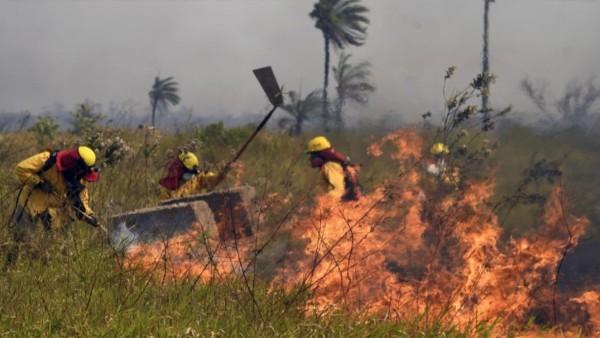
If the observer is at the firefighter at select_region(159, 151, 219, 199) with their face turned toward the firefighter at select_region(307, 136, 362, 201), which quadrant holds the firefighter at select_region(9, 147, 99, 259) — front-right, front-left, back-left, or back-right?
back-right

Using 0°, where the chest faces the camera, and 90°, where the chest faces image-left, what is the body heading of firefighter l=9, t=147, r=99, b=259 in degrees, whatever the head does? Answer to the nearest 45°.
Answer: approximately 315°

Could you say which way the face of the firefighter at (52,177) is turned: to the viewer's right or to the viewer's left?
to the viewer's right

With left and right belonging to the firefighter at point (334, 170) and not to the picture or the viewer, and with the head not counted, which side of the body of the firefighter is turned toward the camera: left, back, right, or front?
left

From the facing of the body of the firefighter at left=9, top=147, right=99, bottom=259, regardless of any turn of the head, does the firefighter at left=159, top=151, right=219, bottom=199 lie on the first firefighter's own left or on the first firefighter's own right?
on the first firefighter's own left

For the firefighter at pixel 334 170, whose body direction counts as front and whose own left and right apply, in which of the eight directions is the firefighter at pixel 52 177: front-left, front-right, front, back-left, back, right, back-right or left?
front-left

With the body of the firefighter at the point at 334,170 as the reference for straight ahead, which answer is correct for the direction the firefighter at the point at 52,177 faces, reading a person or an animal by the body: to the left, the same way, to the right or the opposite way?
the opposite way
